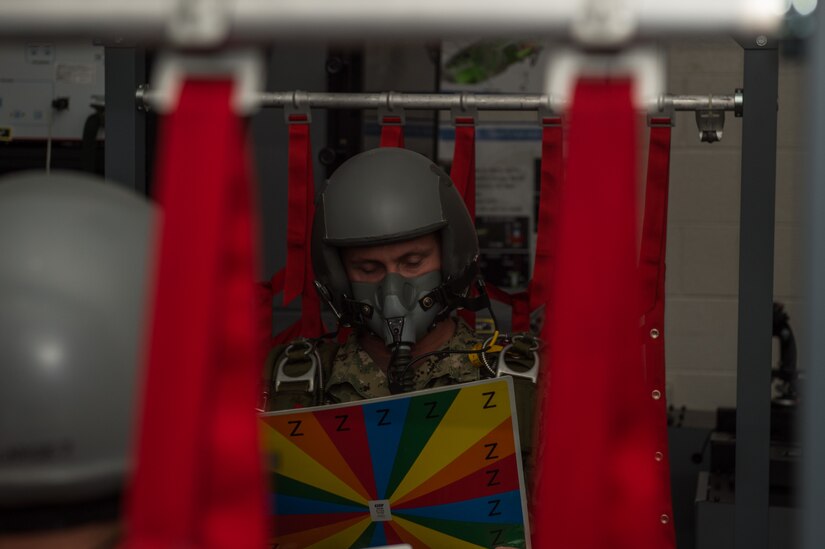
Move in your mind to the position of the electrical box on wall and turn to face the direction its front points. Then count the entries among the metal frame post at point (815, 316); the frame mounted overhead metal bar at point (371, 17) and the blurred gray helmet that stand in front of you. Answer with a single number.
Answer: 3

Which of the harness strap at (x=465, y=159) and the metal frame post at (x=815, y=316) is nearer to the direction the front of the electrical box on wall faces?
the metal frame post

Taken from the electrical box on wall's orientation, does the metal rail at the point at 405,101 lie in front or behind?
in front

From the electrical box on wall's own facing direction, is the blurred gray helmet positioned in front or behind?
in front

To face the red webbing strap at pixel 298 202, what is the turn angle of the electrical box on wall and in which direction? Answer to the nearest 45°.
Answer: approximately 45° to its left

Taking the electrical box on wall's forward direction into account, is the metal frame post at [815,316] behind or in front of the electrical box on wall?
in front

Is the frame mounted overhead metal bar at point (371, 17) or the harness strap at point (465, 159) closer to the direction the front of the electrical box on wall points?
the frame mounted overhead metal bar

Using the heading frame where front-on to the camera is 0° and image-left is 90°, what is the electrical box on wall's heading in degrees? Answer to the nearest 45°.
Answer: approximately 0°
